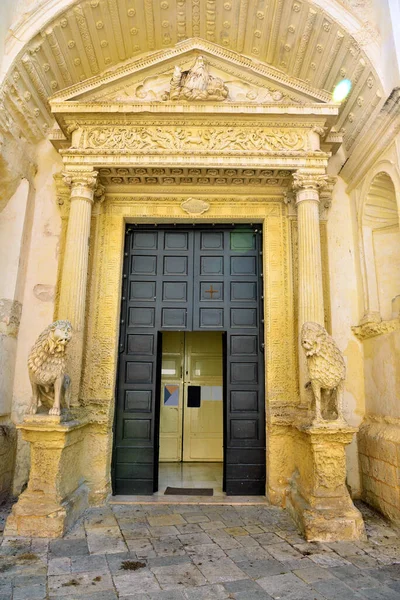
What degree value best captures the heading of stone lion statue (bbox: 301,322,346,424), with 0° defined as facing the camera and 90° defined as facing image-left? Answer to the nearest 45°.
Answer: approximately 0°

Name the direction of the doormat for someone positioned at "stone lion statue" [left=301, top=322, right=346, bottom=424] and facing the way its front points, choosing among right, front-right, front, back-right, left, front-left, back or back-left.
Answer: back-right

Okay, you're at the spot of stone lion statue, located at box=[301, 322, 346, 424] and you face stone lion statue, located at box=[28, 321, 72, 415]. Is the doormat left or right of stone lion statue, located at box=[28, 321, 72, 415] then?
right

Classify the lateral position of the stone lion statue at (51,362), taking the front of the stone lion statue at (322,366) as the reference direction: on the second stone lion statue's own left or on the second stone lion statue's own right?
on the second stone lion statue's own right

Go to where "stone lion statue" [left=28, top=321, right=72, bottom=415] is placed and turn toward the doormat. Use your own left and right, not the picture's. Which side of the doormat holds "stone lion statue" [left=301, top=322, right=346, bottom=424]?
right
